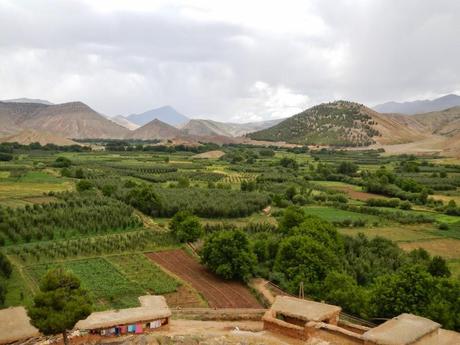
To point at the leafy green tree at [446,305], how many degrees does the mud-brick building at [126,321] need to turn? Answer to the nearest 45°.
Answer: approximately 90° to its left

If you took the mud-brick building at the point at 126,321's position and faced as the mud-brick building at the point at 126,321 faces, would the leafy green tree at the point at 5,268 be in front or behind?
behind

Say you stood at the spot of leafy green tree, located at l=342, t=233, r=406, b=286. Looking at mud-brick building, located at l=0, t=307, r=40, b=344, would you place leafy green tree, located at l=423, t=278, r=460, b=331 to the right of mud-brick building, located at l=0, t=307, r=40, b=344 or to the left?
left

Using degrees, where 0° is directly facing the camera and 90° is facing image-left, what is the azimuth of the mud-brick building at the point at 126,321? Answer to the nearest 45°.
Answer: approximately 0°

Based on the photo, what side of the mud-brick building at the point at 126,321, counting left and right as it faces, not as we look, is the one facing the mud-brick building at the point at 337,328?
left

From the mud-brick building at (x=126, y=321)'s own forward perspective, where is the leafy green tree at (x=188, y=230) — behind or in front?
behind

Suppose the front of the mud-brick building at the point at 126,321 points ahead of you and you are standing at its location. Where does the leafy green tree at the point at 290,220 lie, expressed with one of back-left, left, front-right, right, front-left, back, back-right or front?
back-left
